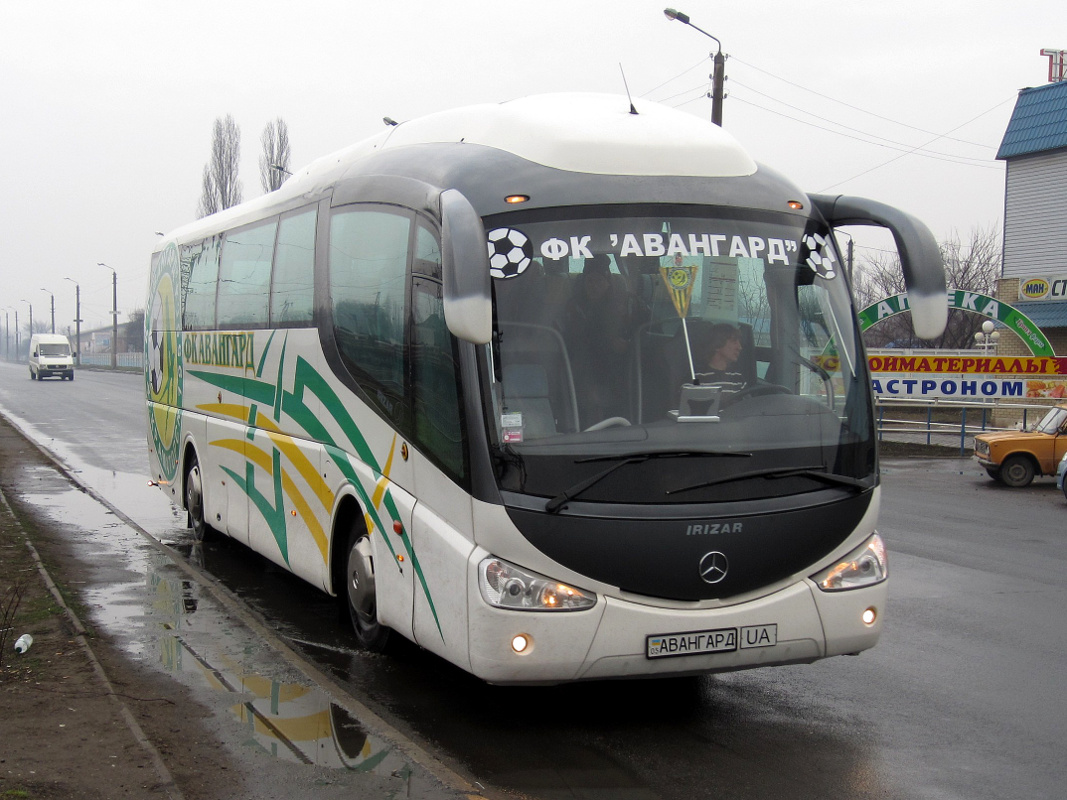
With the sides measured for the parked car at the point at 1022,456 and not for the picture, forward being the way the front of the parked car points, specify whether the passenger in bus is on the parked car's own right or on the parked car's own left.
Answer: on the parked car's own left

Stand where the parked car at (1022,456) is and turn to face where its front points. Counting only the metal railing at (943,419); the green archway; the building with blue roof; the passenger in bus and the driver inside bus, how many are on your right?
3

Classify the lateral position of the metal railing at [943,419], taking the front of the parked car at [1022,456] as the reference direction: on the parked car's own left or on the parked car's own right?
on the parked car's own right

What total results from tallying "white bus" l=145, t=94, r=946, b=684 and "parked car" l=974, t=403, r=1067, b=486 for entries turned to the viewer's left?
1

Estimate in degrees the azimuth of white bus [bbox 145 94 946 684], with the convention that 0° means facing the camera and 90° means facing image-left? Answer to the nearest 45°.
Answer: approximately 315°

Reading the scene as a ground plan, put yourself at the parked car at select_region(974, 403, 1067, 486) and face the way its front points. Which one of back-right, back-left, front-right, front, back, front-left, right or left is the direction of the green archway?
right

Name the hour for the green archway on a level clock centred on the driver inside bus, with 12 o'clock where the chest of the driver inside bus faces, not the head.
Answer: The green archway is roughly at 8 o'clock from the driver inside bus.

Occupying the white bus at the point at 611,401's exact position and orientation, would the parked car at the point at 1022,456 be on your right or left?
on your left

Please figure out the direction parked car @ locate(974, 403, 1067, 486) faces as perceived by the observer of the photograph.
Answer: facing to the left of the viewer

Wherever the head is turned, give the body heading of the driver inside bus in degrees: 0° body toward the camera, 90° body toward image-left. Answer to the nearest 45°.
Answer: approximately 315°

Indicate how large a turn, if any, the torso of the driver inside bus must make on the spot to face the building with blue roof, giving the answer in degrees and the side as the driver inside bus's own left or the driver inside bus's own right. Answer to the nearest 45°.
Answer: approximately 135° to the driver inside bus's own left

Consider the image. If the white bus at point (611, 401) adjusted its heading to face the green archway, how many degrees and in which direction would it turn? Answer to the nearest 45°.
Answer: approximately 90° to its left
